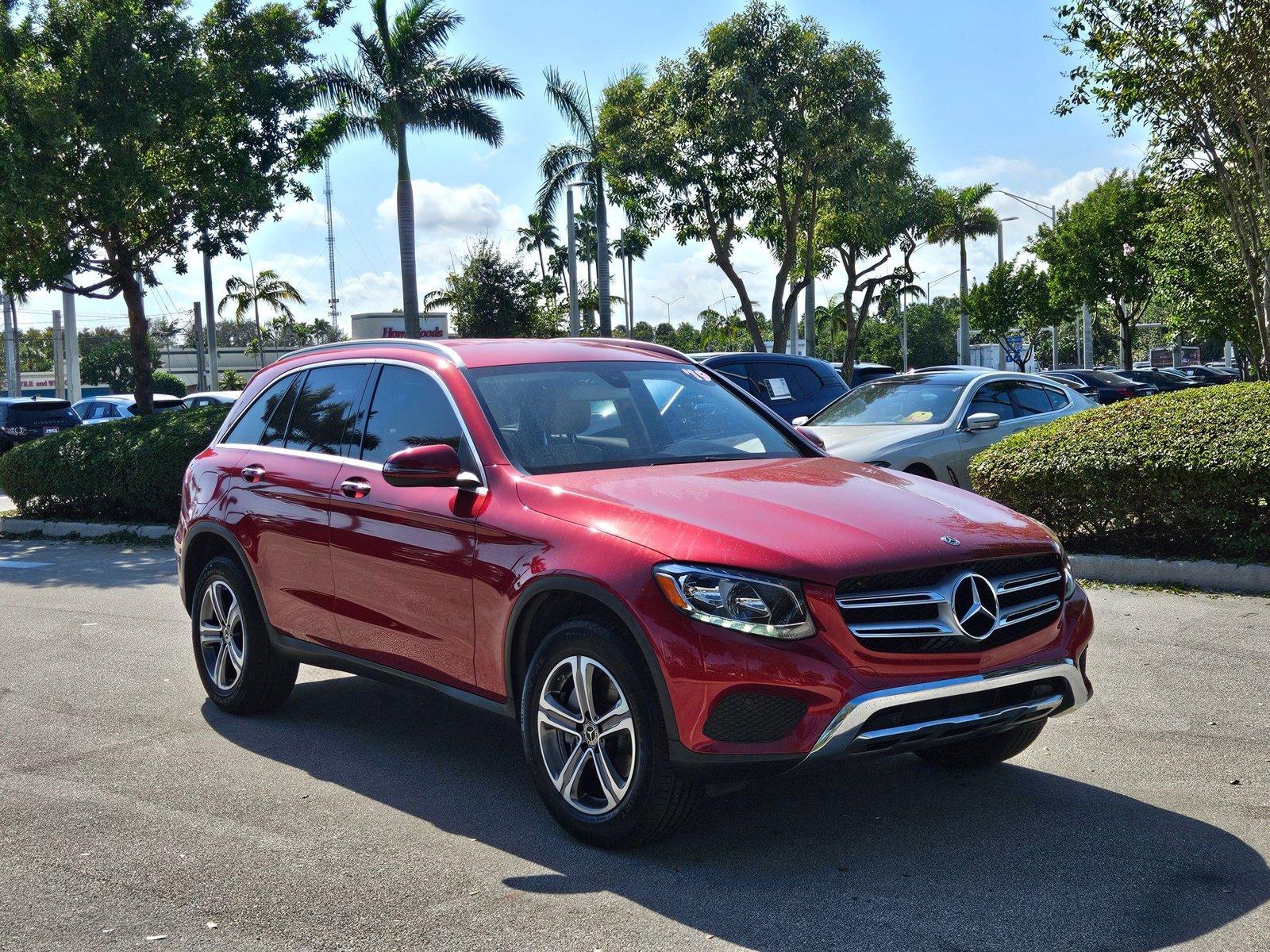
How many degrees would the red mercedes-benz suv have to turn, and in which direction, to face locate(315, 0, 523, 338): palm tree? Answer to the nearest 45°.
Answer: approximately 135° to its left

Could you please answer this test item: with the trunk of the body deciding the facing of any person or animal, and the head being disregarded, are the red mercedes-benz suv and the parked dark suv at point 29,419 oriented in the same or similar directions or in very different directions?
very different directions

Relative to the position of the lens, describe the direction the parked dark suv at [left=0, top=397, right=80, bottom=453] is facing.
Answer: facing away from the viewer and to the left of the viewer

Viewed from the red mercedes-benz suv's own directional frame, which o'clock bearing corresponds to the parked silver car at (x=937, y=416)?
The parked silver car is roughly at 8 o'clock from the red mercedes-benz suv.

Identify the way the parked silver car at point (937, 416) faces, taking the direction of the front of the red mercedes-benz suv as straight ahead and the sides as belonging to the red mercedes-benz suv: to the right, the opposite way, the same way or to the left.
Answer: to the right

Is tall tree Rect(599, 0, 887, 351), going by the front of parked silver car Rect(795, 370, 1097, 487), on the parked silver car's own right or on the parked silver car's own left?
on the parked silver car's own right

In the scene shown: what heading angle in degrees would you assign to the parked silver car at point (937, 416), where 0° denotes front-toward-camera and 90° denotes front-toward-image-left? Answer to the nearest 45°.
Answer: approximately 45°

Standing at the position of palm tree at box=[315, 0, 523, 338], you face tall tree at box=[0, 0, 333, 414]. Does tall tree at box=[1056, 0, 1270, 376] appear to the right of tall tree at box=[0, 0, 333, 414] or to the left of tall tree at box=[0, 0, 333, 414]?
left
